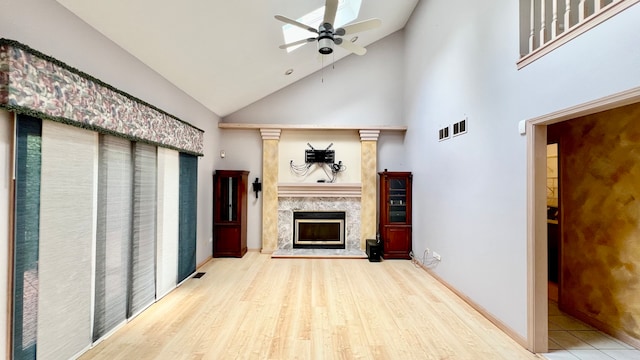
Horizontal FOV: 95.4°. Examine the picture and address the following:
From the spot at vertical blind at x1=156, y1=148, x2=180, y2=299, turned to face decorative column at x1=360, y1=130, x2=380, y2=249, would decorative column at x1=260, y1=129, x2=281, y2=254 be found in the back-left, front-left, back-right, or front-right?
front-left

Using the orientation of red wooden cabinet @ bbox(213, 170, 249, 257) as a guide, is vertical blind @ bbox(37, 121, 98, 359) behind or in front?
in front

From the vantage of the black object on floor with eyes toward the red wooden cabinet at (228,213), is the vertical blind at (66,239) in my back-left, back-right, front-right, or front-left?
front-left

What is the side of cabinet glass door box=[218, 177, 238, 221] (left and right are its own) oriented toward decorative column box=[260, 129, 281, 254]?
left

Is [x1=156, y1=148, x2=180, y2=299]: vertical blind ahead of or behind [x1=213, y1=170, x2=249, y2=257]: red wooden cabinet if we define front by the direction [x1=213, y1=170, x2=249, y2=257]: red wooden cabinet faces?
ahead

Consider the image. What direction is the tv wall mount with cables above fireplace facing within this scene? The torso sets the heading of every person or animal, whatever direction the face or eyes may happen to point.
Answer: toward the camera

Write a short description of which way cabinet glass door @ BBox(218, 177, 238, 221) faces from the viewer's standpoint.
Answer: facing the viewer

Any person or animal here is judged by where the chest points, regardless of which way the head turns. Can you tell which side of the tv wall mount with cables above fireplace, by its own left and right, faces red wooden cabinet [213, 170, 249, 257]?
right

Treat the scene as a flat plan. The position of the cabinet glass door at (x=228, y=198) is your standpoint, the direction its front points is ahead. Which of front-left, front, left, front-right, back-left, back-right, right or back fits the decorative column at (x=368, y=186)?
left

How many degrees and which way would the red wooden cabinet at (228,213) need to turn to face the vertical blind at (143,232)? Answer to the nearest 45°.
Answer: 0° — it already faces it

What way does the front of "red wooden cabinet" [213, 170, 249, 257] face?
toward the camera

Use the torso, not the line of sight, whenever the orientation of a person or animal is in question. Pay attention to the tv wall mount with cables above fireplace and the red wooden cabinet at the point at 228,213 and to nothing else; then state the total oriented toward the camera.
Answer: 2

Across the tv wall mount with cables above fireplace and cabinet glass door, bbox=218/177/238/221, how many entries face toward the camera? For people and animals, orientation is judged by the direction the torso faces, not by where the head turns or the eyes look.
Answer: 2

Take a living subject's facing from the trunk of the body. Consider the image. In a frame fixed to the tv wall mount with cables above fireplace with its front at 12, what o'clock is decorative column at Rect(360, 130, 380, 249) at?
The decorative column is roughly at 9 o'clock from the tv wall mount with cables above fireplace.
